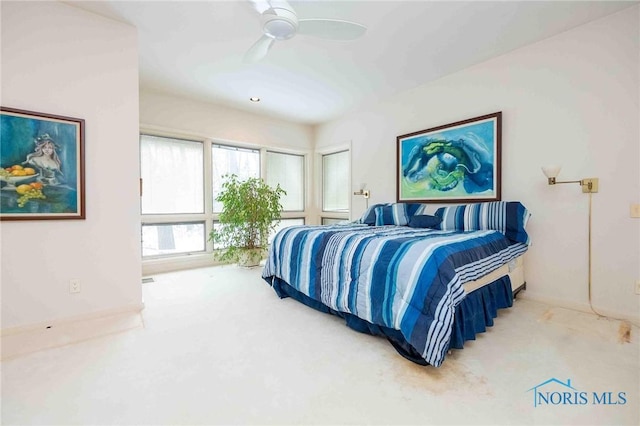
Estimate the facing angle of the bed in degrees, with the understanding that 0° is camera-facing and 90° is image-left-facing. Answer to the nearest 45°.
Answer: approximately 45°

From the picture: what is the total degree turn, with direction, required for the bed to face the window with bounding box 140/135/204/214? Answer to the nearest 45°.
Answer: approximately 45° to its right

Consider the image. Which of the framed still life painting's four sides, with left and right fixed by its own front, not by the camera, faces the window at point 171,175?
left

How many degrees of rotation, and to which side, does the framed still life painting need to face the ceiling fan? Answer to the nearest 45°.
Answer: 0° — it already faces it

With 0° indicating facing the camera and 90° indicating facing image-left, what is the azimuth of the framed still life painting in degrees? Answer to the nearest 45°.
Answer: approximately 315°

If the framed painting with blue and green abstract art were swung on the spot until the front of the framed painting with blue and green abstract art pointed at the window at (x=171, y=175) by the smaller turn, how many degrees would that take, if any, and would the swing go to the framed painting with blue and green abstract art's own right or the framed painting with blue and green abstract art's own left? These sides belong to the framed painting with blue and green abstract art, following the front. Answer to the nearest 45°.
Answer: approximately 45° to the framed painting with blue and green abstract art's own right

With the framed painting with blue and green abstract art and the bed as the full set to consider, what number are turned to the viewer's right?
0

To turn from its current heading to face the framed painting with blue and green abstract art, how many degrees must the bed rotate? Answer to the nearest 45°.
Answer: approximately 135° to its right
